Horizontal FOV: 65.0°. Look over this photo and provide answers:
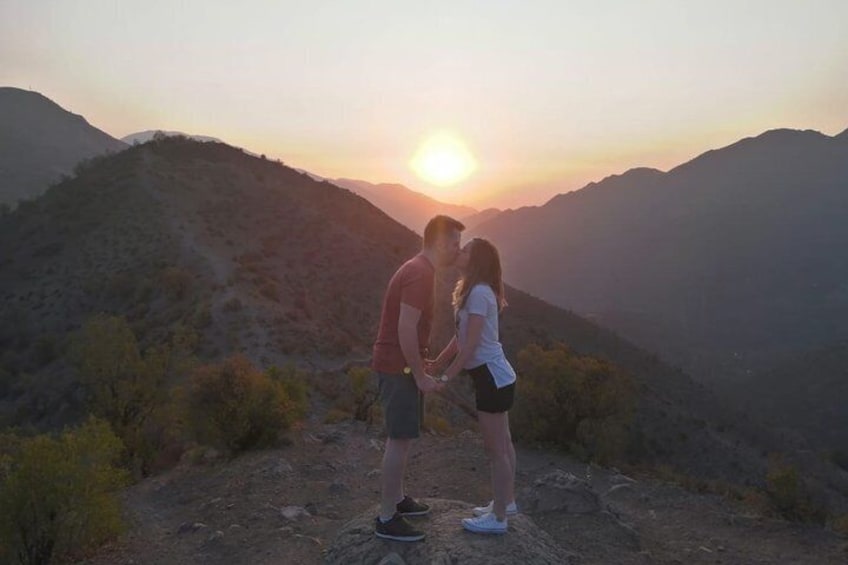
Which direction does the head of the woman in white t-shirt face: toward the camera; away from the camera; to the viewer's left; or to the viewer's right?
to the viewer's left

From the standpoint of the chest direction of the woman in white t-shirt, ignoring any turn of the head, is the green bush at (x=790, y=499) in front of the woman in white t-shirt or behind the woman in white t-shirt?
behind

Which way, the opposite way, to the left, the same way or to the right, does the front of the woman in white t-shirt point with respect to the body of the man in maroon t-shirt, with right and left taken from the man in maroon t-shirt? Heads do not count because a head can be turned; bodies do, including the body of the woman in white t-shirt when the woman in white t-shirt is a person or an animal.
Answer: the opposite way

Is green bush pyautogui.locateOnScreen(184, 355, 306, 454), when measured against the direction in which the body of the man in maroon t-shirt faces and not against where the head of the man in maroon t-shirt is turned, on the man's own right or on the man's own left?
on the man's own left

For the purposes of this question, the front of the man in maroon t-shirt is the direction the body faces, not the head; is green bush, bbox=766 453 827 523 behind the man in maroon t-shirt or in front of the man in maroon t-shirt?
in front

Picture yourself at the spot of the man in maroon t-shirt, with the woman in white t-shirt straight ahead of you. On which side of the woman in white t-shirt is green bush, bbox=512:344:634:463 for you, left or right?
left

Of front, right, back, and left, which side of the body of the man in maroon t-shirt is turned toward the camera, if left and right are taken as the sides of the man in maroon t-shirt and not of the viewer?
right

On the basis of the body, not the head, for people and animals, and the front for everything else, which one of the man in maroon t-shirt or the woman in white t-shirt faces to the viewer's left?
the woman in white t-shirt

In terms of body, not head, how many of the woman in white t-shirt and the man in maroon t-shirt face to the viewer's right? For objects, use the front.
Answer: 1

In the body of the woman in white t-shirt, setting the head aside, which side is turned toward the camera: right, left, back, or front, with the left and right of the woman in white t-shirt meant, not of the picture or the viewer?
left

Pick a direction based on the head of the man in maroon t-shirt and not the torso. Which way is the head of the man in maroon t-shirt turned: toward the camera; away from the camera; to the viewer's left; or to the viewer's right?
to the viewer's right

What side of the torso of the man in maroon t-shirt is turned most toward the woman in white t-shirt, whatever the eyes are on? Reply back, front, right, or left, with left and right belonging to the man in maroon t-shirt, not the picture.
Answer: front

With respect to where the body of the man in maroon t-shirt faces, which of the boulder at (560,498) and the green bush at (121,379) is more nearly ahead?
the boulder

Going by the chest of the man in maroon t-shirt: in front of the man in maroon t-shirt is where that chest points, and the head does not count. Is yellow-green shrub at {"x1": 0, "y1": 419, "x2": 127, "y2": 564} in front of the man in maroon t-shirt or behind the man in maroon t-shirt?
behind
